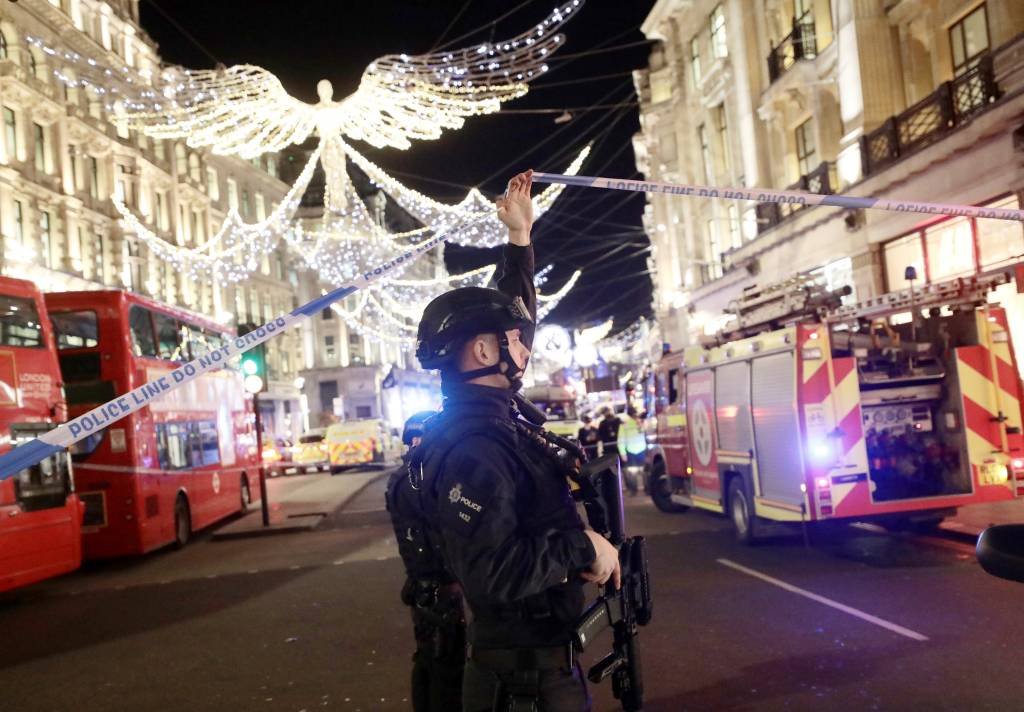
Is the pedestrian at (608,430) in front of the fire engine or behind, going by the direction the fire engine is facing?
in front

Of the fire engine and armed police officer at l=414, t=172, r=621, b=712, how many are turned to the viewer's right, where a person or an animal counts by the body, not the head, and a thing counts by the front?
1

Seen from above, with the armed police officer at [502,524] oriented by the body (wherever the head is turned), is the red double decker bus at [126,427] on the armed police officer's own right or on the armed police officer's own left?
on the armed police officer's own left

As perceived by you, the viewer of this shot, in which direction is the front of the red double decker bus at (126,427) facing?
facing away from the viewer and to the right of the viewer

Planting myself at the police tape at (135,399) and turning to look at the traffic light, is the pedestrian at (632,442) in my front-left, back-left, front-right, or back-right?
front-right

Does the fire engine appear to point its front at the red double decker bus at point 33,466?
no

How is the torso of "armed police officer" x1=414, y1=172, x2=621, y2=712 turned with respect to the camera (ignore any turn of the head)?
to the viewer's right

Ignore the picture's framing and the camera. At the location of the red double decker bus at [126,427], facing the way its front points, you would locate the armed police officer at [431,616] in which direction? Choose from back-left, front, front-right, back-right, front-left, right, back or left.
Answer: back-right

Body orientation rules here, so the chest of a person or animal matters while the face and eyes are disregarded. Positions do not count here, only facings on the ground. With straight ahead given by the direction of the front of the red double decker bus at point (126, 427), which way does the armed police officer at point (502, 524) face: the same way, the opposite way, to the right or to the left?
to the right

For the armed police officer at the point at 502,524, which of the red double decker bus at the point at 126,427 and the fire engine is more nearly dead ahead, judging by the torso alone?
the fire engine

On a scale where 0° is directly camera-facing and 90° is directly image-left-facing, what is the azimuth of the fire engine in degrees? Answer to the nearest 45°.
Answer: approximately 135°

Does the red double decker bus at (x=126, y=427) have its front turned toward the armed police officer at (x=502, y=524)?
no

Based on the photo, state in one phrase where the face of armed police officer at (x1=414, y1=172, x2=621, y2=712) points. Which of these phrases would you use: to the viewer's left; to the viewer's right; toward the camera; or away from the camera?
to the viewer's right

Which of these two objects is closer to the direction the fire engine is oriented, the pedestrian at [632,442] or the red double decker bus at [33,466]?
the pedestrian

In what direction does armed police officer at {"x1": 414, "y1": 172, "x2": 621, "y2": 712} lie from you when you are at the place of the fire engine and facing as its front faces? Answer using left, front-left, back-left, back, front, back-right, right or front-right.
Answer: back-left

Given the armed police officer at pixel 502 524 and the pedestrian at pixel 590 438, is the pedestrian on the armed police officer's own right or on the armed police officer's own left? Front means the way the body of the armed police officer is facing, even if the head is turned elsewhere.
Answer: on the armed police officer's own left
